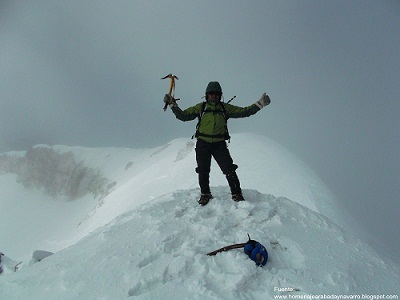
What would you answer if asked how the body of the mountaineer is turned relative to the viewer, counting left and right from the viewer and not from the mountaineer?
facing the viewer

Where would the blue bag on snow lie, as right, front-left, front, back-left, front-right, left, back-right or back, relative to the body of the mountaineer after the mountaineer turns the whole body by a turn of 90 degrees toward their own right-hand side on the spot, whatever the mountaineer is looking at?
left
